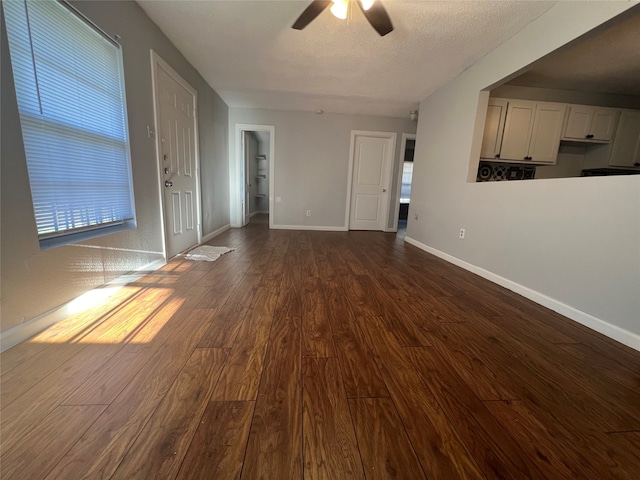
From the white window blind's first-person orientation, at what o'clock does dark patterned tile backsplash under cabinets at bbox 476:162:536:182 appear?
The dark patterned tile backsplash under cabinets is roughly at 11 o'clock from the white window blind.

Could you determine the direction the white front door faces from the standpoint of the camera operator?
facing the viewer and to the right of the viewer

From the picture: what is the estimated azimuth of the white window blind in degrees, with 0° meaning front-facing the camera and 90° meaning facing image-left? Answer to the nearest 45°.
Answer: approximately 315°

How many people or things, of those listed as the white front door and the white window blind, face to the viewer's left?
0

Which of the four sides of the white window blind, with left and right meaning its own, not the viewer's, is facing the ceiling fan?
front

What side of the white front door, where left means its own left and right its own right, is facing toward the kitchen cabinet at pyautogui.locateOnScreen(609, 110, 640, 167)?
front

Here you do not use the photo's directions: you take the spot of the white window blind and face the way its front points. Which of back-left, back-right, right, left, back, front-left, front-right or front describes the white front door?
left

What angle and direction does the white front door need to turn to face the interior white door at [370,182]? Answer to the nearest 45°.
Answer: approximately 45° to its left

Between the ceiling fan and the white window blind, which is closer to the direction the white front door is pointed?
the ceiling fan
